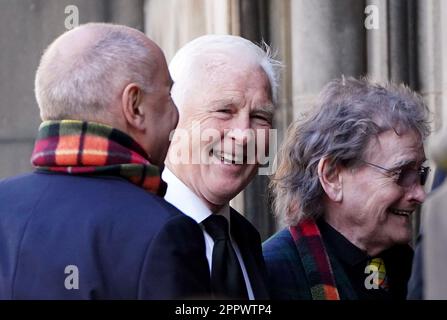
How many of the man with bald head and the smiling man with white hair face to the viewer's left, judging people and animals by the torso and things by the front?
0

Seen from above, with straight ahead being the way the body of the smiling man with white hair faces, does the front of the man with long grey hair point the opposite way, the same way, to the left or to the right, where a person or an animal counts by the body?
the same way

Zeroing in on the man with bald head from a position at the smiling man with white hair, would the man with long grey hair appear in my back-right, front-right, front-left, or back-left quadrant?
back-left

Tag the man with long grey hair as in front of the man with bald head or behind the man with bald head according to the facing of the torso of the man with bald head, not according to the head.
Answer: in front

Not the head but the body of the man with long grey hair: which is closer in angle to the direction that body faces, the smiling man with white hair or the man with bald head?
the man with bald head

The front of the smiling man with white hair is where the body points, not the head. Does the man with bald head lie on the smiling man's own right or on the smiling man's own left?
on the smiling man's own right

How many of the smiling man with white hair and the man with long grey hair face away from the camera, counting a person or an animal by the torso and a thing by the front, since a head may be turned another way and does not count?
0

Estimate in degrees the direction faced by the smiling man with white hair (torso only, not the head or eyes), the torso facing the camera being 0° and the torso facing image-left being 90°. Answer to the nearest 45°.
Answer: approximately 315°

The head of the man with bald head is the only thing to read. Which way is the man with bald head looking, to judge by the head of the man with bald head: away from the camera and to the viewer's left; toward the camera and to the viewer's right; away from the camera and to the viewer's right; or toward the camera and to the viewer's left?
away from the camera and to the viewer's right

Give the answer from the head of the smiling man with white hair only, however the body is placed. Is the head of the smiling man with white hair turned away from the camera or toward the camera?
toward the camera

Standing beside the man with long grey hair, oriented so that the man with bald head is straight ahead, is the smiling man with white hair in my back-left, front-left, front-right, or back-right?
front-right

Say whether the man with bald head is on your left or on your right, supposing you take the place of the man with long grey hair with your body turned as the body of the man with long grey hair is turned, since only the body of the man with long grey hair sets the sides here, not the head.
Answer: on your right

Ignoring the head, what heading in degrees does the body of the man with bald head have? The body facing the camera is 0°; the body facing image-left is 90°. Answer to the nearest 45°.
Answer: approximately 225°
